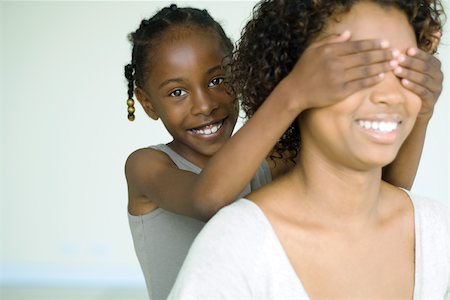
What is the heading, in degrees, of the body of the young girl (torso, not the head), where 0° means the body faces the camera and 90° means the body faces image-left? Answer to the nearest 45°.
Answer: approximately 315°
